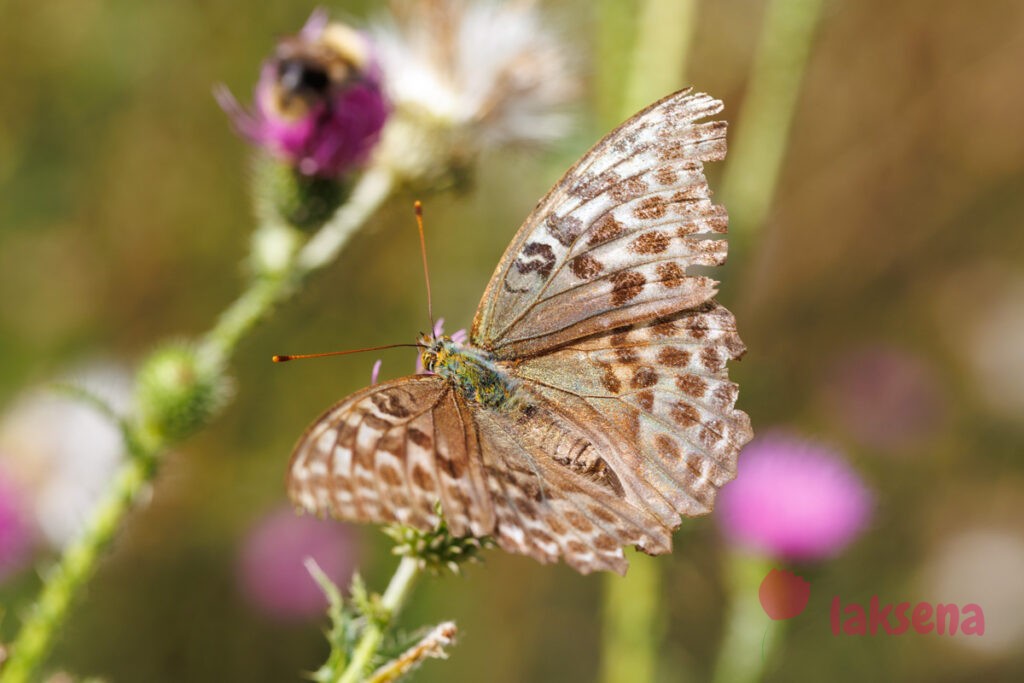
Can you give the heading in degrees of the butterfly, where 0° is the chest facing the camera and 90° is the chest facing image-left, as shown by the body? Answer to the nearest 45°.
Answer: approximately 135°

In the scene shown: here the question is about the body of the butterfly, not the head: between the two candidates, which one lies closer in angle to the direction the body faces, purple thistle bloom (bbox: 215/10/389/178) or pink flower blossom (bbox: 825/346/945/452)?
the purple thistle bloom

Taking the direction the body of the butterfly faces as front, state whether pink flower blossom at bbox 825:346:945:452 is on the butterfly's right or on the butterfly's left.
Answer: on the butterfly's right

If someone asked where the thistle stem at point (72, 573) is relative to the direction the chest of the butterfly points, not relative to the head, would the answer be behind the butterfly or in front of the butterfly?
in front

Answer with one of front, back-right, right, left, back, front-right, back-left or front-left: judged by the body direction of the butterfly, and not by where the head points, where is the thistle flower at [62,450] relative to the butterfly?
front
